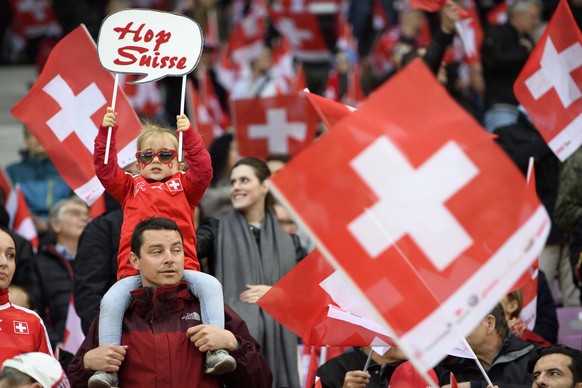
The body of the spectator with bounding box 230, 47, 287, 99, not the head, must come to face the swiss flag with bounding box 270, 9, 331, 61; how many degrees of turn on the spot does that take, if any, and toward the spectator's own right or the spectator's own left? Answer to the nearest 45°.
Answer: approximately 135° to the spectator's own left

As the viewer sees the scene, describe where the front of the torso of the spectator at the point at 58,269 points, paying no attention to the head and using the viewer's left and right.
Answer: facing the viewer and to the right of the viewer

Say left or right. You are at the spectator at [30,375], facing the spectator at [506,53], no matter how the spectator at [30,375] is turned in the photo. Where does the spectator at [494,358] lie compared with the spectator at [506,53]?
right

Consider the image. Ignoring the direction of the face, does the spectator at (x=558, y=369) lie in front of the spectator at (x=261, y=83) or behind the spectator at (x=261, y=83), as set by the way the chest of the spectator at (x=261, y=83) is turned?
in front

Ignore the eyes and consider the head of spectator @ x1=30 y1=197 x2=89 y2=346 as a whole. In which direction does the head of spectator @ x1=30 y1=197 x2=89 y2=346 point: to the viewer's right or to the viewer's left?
to the viewer's right

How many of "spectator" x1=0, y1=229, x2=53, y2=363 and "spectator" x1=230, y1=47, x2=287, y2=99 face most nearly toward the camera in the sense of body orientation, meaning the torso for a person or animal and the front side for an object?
2

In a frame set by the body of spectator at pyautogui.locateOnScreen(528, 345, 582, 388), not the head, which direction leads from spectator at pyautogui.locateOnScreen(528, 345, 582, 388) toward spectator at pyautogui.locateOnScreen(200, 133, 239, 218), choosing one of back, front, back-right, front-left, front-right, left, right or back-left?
right

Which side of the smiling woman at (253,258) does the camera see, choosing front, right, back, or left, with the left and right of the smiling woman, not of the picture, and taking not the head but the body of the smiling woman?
front

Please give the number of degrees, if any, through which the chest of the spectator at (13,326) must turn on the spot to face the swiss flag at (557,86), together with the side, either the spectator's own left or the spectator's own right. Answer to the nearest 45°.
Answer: approximately 90° to the spectator's own left

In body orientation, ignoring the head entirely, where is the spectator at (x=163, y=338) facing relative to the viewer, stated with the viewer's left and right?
facing the viewer

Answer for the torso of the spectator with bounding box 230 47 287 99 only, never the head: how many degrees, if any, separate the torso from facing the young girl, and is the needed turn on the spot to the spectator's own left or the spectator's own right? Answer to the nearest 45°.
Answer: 0° — they already face them

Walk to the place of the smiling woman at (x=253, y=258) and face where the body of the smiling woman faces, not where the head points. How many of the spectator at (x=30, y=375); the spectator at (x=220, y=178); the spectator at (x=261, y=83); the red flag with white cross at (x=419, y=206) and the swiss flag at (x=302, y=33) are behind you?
3
